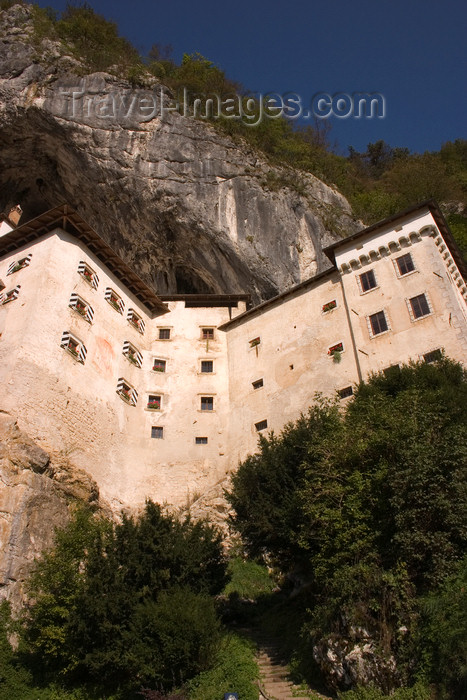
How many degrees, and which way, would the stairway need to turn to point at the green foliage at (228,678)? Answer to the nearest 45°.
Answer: approximately 45° to its right

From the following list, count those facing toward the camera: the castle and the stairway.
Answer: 2

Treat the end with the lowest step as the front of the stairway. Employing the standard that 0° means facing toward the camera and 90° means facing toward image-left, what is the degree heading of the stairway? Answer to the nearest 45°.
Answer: approximately 0°
